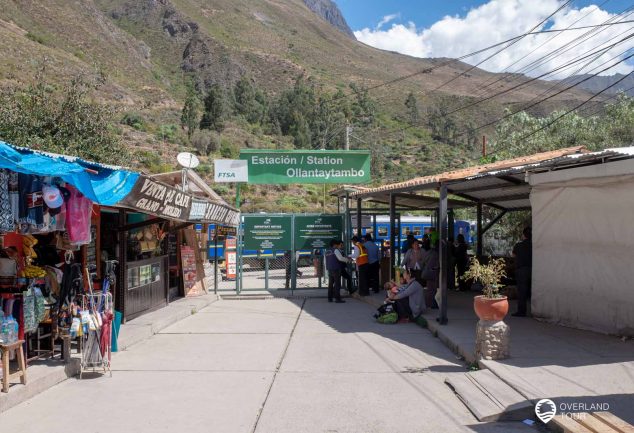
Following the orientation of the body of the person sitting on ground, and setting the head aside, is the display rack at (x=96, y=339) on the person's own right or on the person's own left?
on the person's own left

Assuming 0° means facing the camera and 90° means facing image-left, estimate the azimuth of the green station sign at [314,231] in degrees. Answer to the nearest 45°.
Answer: approximately 0°

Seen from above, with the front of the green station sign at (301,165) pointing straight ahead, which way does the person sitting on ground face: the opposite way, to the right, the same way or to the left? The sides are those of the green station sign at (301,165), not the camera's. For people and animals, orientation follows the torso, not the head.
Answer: to the right

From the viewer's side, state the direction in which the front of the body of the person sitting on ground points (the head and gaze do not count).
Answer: to the viewer's left

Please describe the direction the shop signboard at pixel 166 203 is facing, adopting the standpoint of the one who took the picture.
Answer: facing the viewer and to the right of the viewer

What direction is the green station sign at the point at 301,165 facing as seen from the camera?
toward the camera

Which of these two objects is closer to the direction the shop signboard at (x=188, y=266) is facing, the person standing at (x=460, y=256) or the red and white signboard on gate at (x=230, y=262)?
the person standing

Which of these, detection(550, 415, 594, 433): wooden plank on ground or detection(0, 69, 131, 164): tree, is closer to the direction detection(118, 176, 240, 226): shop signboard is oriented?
the wooden plank on ground

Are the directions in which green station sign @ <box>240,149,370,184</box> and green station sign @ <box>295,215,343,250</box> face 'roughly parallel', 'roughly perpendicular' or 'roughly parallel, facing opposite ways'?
roughly parallel

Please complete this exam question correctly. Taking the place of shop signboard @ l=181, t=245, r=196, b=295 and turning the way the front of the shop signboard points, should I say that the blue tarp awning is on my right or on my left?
on my right

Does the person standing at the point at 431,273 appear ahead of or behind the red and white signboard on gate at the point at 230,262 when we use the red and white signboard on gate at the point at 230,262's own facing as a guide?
ahead

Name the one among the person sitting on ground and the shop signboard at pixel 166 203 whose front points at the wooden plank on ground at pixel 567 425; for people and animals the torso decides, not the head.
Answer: the shop signboard

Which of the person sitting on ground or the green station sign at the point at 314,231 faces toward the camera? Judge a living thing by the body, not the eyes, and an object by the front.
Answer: the green station sign

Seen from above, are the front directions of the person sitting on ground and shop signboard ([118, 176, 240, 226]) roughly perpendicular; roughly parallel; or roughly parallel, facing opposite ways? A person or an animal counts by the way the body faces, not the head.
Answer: roughly parallel, facing opposite ways

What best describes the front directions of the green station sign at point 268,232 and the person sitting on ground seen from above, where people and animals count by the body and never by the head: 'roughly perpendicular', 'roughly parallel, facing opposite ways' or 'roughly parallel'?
roughly perpendicular

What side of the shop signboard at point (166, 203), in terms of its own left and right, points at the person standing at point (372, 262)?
front

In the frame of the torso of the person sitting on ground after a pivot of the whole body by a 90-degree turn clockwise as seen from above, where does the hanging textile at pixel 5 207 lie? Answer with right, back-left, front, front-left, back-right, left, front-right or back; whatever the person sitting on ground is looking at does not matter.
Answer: back-left

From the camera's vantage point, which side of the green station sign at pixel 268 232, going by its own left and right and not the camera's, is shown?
front
